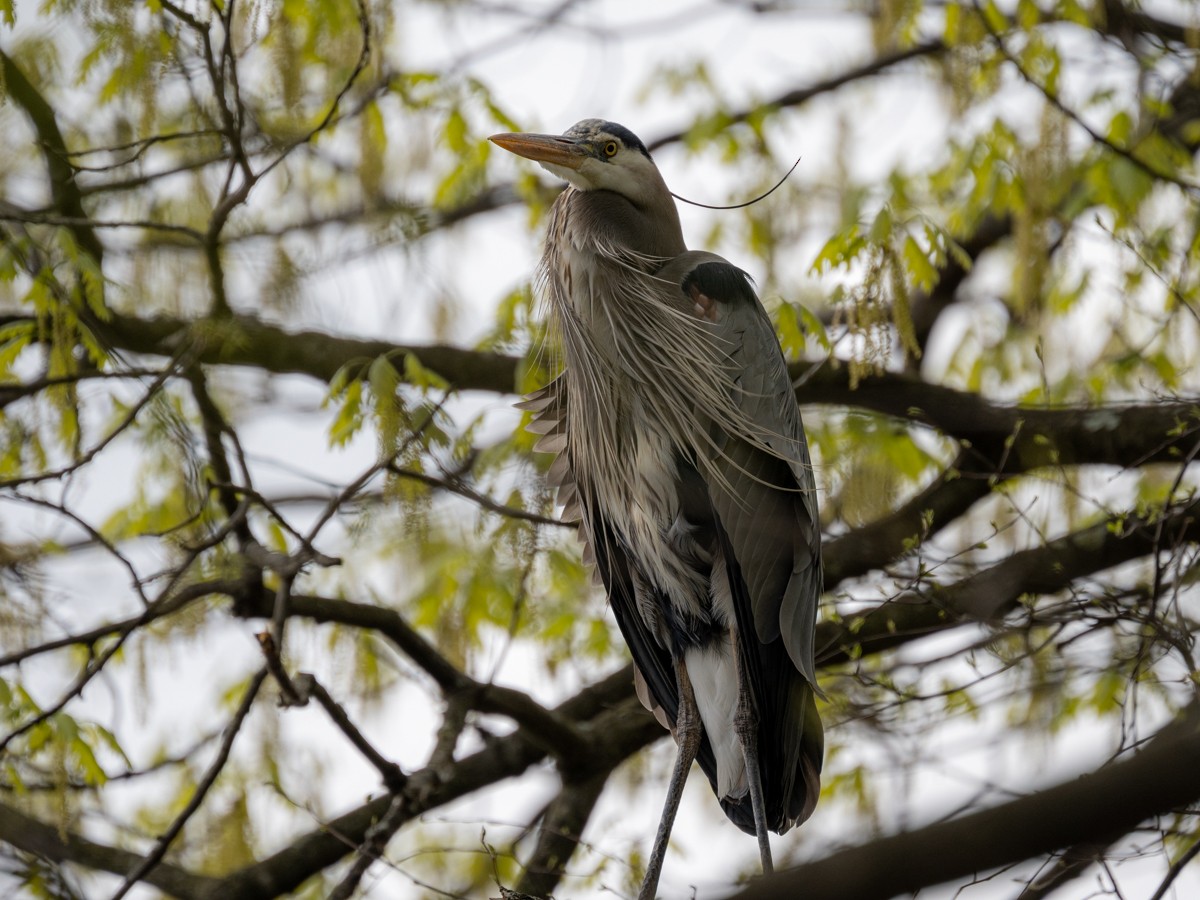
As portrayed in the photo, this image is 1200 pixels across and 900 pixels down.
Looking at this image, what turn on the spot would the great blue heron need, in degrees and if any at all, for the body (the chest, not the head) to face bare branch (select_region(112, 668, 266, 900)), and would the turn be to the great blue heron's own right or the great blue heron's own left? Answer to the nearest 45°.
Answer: approximately 45° to the great blue heron's own right

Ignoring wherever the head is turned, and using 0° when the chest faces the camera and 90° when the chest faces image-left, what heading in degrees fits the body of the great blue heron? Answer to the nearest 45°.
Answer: approximately 45°
